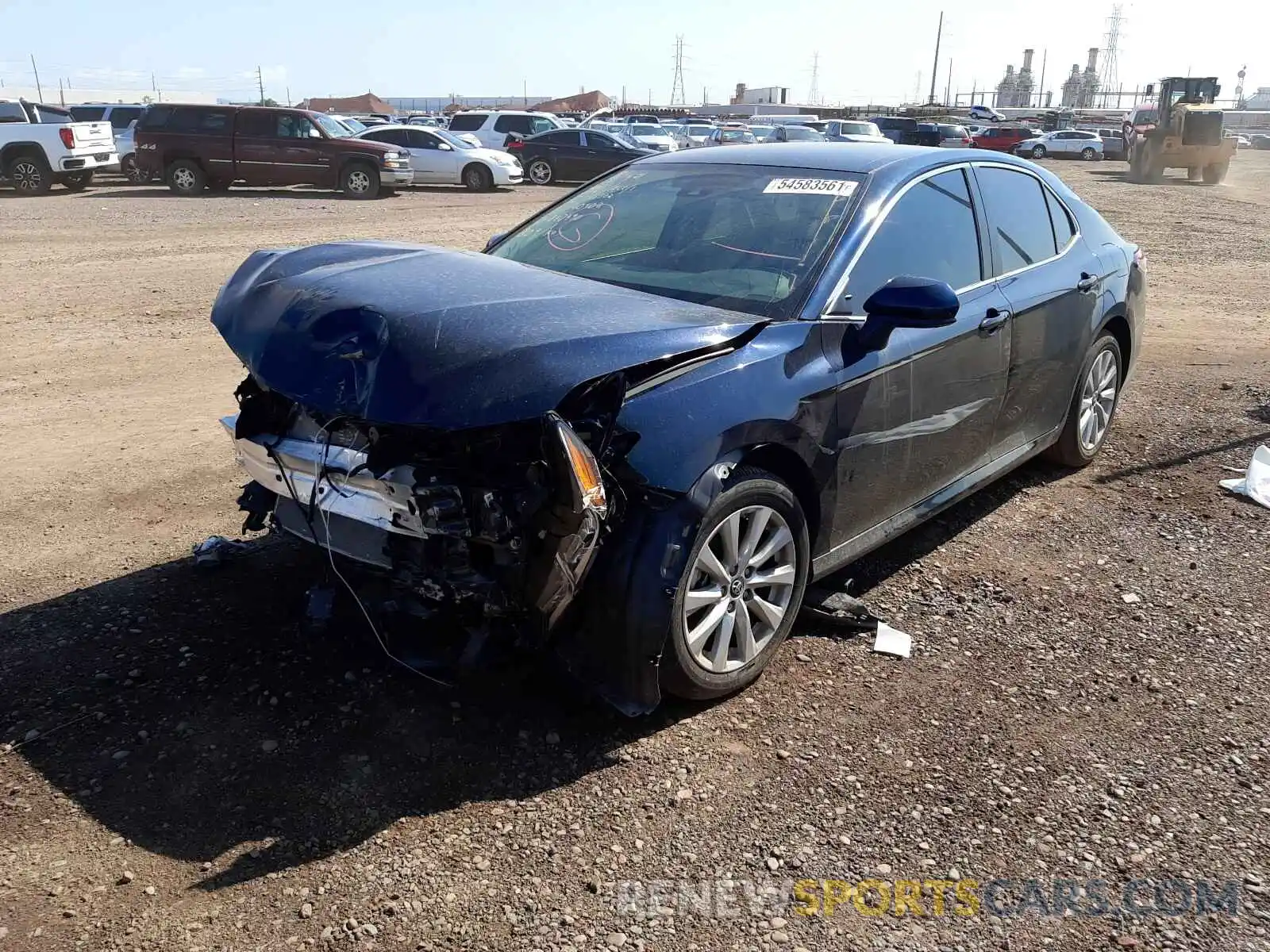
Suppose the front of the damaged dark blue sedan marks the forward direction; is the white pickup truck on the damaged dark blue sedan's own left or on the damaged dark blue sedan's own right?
on the damaged dark blue sedan's own right

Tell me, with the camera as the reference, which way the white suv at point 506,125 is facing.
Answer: facing to the right of the viewer

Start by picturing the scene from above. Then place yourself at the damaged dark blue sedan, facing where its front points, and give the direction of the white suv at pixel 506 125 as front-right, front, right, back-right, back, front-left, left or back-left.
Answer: back-right

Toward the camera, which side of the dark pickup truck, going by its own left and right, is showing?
right

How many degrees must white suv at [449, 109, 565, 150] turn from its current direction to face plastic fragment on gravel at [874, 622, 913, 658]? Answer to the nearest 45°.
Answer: approximately 90° to its right

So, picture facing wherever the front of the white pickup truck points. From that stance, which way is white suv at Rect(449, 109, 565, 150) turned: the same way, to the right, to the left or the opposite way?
the opposite way

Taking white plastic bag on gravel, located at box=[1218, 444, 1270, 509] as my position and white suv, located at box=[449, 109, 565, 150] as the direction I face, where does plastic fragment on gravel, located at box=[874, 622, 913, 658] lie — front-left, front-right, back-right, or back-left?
back-left

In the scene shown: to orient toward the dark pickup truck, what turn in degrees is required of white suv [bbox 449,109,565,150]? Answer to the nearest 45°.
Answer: approximately 135° to its right

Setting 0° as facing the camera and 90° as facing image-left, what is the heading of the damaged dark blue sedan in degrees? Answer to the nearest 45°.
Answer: approximately 45°

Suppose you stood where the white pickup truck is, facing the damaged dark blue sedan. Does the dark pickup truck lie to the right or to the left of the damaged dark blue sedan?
left

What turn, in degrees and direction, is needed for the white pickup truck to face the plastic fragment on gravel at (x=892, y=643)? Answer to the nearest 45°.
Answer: approximately 135° to its left

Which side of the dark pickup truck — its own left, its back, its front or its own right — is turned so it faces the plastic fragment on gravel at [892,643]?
right
